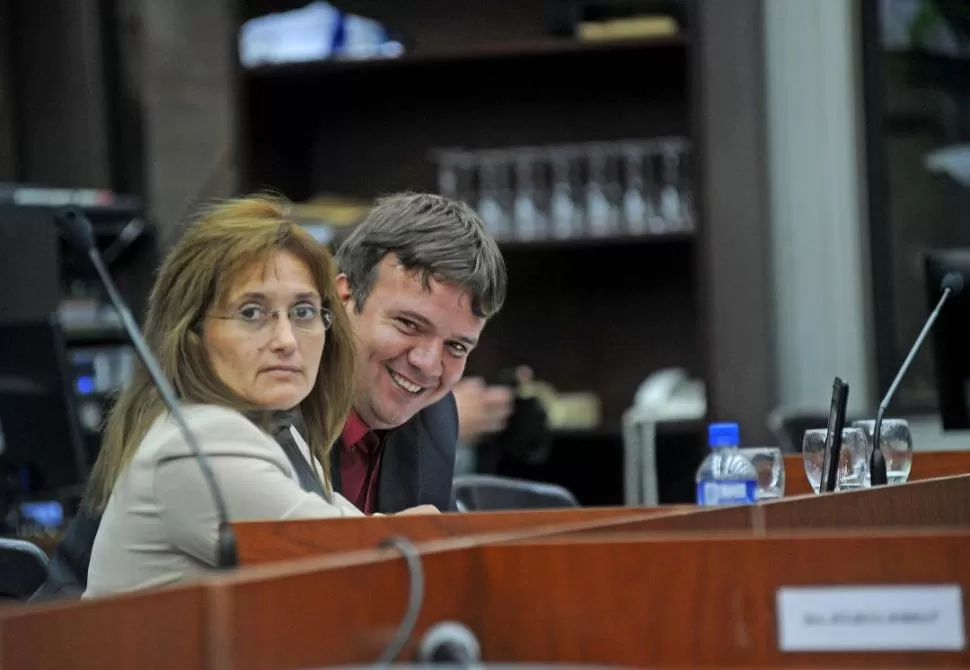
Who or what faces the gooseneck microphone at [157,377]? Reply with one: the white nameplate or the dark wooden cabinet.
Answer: the dark wooden cabinet

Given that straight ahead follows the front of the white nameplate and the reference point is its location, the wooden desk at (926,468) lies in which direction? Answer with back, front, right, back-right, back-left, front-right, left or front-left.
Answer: back

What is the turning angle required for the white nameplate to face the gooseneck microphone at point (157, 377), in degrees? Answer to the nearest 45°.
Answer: approximately 135° to its right

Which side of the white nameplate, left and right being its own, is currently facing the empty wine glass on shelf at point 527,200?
back

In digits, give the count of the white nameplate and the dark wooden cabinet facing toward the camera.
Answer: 2

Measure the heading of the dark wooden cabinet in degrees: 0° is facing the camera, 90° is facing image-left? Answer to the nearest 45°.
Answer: approximately 0°

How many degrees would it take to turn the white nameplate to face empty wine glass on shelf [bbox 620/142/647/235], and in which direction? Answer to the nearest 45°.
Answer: approximately 180°

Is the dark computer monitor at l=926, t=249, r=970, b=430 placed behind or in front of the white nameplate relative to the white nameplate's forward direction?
behind

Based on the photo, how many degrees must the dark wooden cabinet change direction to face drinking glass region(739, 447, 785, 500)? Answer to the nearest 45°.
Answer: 0° — it already faces it

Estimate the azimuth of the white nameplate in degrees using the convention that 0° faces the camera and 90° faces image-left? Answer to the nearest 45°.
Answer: approximately 0°
